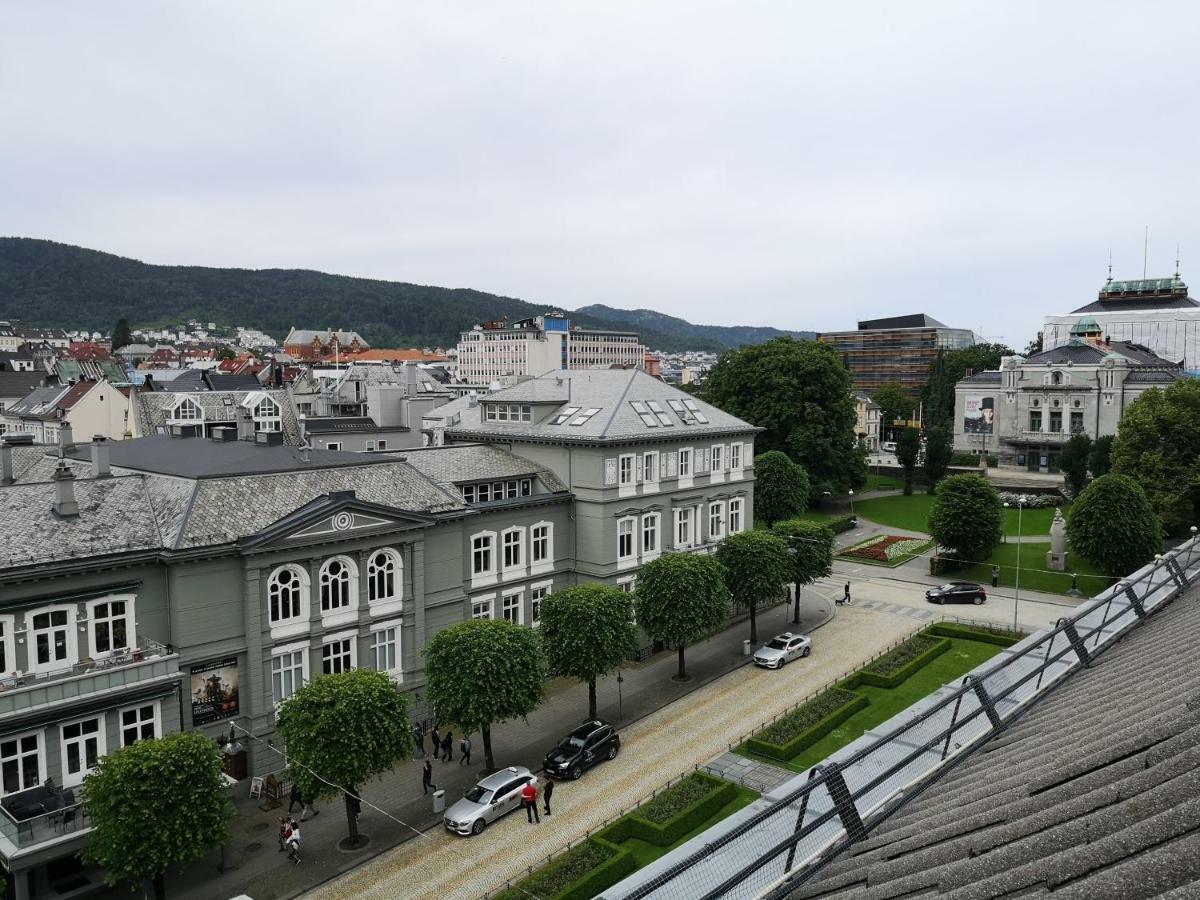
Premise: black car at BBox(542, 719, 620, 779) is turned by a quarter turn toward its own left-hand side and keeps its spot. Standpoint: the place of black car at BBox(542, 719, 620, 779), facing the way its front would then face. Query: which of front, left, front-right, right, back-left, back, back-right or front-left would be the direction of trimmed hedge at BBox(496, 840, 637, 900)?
front-right

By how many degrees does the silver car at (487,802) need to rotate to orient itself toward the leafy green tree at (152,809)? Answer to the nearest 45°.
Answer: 0° — it already faces it

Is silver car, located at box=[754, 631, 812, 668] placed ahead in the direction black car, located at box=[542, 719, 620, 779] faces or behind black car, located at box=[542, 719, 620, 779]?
behind

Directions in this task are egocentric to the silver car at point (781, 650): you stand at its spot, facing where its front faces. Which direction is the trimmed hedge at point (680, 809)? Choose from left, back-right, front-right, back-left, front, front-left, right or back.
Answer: front-left

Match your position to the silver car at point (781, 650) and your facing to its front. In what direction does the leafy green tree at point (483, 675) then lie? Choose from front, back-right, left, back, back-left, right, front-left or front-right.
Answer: front

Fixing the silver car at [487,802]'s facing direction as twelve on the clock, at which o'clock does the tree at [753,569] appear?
The tree is roughly at 6 o'clock from the silver car.

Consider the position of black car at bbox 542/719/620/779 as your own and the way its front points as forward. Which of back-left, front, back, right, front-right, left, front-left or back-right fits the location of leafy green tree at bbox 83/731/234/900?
front

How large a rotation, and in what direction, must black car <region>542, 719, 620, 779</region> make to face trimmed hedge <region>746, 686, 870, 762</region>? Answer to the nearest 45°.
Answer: approximately 135° to its left

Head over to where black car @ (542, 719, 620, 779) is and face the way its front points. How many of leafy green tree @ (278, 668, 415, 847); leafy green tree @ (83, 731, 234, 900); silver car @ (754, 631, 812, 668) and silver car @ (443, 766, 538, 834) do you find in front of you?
3

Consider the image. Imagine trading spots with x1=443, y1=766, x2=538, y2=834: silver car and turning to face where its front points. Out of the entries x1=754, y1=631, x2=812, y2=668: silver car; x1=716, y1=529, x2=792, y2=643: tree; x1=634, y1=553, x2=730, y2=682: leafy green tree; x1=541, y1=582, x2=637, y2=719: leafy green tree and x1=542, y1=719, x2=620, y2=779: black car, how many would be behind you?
5

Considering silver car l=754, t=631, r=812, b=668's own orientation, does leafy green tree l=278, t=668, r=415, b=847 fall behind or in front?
in front

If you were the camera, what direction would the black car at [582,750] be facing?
facing the viewer and to the left of the viewer

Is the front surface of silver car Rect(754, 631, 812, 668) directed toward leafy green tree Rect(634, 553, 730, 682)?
yes

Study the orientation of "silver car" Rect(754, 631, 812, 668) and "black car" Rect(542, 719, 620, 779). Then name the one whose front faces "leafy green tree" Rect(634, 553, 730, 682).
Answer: the silver car
